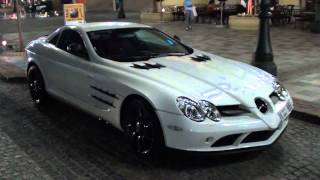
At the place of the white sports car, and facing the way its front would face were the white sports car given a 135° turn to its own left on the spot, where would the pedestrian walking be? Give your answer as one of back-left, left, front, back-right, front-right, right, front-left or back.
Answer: front

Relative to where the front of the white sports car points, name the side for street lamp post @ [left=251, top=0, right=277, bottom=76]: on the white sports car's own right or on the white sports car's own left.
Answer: on the white sports car's own left

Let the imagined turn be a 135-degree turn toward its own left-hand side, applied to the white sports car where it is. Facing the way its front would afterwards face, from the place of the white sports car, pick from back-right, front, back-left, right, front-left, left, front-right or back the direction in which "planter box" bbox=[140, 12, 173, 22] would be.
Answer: front

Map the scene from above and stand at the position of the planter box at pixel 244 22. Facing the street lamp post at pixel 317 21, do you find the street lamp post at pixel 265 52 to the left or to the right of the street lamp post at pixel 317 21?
right

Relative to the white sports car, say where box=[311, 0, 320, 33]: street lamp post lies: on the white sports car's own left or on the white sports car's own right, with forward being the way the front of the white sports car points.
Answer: on the white sports car's own left

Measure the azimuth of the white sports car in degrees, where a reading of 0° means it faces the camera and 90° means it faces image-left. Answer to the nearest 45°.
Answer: approximately 315°

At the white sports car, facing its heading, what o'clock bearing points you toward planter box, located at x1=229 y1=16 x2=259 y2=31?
The planter box is roughly at 8 o'clock from the white sports car.
